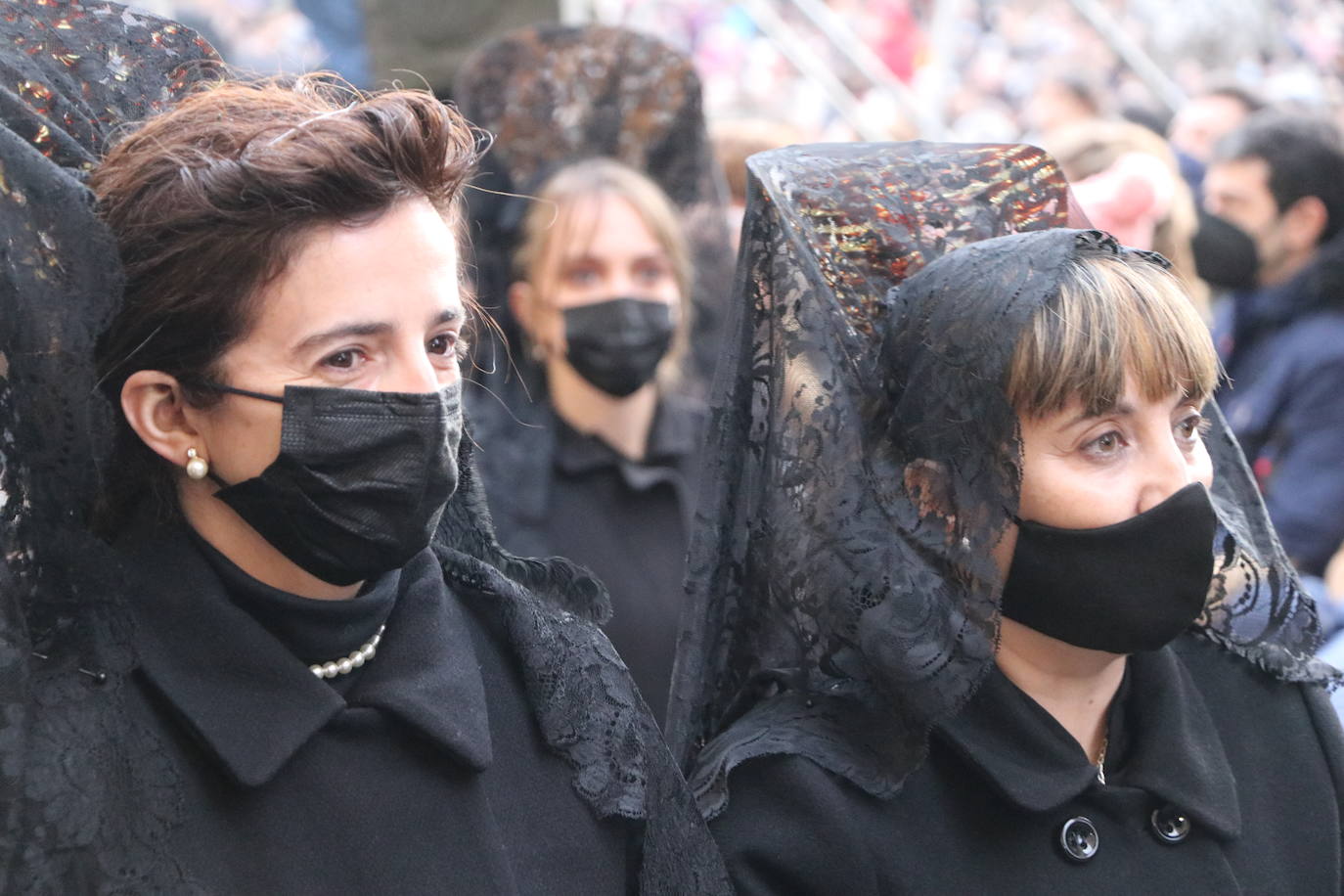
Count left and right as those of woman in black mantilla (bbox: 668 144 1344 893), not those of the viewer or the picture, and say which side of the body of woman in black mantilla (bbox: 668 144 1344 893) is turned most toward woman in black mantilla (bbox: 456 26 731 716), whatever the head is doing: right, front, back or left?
back

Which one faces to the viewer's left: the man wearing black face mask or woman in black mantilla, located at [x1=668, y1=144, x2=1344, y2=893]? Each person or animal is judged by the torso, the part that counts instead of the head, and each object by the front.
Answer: the man wearing black face mask

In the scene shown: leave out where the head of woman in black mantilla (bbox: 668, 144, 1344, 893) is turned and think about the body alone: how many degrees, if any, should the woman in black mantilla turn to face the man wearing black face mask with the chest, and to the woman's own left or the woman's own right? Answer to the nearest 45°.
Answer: approximately 135° to the woman's own left

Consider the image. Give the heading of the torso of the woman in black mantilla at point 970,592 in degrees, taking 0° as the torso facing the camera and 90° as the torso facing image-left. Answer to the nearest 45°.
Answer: approximately 315°

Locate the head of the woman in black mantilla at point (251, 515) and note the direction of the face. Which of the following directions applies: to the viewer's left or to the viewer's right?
to the viewer's right

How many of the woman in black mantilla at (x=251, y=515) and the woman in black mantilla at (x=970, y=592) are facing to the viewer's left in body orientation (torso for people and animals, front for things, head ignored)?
0

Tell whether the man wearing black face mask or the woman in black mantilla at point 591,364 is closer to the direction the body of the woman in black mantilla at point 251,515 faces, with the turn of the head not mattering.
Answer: the man wearing black face mask

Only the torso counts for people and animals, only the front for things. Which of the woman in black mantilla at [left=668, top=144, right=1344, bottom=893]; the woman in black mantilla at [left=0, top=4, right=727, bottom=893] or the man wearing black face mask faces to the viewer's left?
the man wearing black face mask

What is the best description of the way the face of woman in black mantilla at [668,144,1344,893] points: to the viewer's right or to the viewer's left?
to the viewer's right
